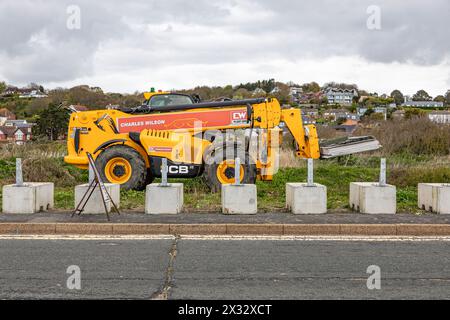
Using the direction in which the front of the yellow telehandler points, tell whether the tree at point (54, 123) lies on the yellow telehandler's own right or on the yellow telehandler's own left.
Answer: on the yellow telehandler's own left

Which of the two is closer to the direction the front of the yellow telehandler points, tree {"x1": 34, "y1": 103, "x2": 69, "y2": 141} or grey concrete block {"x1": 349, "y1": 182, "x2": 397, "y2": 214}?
the grey concrete block

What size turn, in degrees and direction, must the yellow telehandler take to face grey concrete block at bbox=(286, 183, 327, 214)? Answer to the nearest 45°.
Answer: approximately 45° to its right

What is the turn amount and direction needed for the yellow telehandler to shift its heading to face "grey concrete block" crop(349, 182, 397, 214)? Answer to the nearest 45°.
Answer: approximately 45° to its right

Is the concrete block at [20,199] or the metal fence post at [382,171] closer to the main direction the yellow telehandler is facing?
the metal fence post

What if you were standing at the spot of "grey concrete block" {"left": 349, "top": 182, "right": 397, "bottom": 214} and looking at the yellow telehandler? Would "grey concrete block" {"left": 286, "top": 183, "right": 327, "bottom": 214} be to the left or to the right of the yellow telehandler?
left

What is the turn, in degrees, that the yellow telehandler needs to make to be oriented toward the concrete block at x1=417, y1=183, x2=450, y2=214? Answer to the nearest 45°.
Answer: approximately 45° to its right

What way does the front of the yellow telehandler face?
to the viewer's right

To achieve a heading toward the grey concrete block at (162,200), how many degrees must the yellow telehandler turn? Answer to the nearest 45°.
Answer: approximately 90° to its right

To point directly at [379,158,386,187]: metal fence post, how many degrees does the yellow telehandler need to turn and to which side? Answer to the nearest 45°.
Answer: approximately 45° to its right

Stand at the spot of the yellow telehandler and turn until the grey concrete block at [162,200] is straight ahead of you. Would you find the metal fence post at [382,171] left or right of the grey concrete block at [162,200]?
left

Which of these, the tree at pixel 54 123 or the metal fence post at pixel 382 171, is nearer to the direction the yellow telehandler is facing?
the metal fence post

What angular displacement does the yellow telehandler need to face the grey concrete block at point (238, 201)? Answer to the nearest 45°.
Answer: approximately 90° to its right
